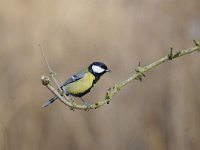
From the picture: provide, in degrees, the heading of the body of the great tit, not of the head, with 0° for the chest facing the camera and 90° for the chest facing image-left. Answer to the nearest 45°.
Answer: approximately 270°
